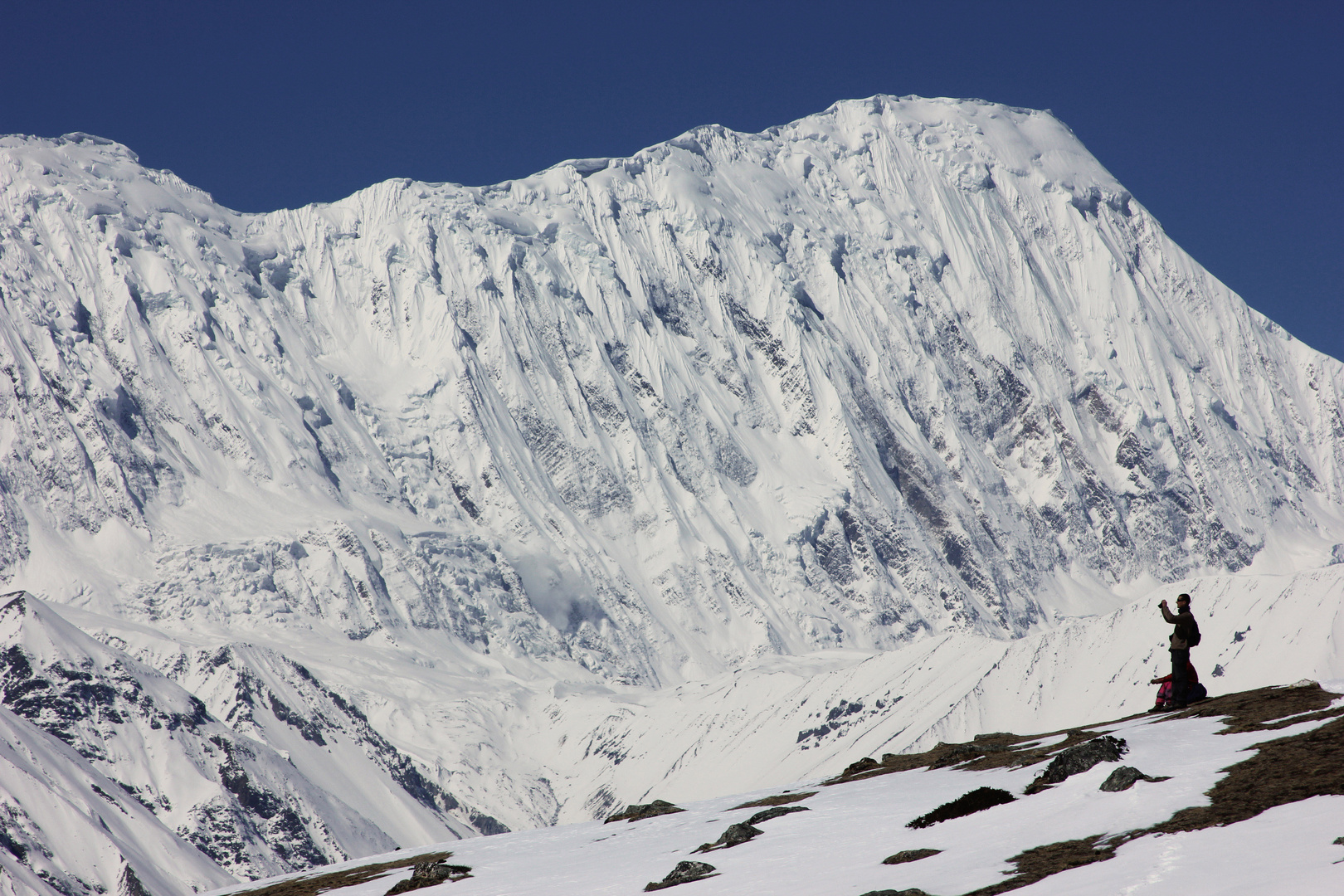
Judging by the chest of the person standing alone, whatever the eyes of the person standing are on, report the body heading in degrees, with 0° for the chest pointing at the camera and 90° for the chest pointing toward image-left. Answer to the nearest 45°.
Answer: approximately 90°

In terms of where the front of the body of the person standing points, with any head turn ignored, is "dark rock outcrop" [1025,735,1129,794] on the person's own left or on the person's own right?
on the person's own left

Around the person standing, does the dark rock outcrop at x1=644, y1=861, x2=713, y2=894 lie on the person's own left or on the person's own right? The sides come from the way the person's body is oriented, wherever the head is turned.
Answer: on the person's own left

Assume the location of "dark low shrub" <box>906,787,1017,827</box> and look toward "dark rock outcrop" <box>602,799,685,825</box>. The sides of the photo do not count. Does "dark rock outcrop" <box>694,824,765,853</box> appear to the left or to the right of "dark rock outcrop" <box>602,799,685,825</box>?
left

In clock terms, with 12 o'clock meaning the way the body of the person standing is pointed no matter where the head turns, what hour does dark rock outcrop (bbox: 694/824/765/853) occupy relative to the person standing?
The dark rock outcrop is roughly at 11 o'clock from the person standing.

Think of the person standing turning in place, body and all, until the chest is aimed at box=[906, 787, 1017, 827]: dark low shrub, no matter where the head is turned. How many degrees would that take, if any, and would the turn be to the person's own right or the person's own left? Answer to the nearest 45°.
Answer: approximately 45° to the person's own left
